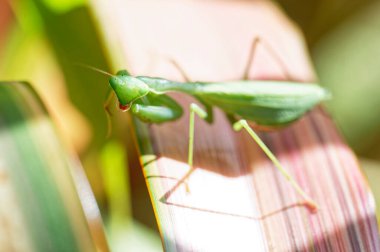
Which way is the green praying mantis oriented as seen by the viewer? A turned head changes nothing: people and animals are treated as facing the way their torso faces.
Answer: to the viewer's left
